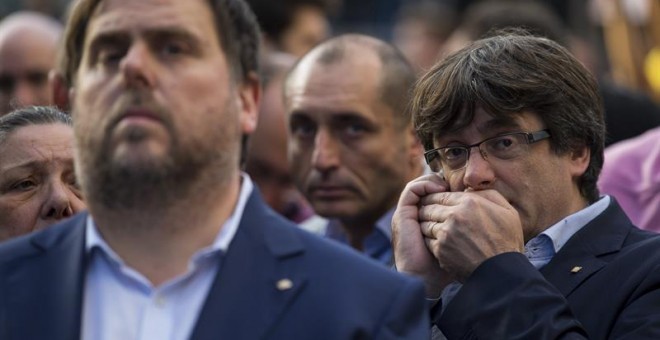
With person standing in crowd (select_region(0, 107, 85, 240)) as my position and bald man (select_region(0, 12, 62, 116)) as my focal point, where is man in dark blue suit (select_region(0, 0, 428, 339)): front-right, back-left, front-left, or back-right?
back-right

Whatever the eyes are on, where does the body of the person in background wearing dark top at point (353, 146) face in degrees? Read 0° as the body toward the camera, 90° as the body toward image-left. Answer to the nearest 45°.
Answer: approximately 45°

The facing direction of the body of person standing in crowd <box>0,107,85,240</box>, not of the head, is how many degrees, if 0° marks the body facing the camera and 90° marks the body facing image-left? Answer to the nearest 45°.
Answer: approximately 315°

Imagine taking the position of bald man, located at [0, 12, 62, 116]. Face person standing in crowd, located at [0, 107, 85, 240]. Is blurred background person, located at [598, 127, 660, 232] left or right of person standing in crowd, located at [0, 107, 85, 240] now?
left

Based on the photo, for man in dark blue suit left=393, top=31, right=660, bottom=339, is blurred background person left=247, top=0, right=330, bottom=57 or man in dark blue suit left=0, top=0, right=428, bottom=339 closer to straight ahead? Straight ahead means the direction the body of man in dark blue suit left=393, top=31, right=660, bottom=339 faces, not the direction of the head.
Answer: the man in dark blue suit
